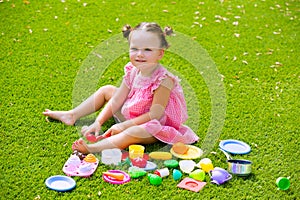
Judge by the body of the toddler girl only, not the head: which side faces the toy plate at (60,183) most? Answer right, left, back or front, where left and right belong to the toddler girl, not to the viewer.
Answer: front

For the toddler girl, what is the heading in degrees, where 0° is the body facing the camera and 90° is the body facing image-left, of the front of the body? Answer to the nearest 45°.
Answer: approximately 45°

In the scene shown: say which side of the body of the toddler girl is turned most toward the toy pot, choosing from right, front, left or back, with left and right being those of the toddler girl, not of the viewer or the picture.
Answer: left

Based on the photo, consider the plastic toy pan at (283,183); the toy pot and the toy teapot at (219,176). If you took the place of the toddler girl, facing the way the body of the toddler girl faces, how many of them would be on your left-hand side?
3

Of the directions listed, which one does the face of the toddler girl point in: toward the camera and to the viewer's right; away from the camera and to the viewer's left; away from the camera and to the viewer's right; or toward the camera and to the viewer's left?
toward the camera and to the viewer's left
